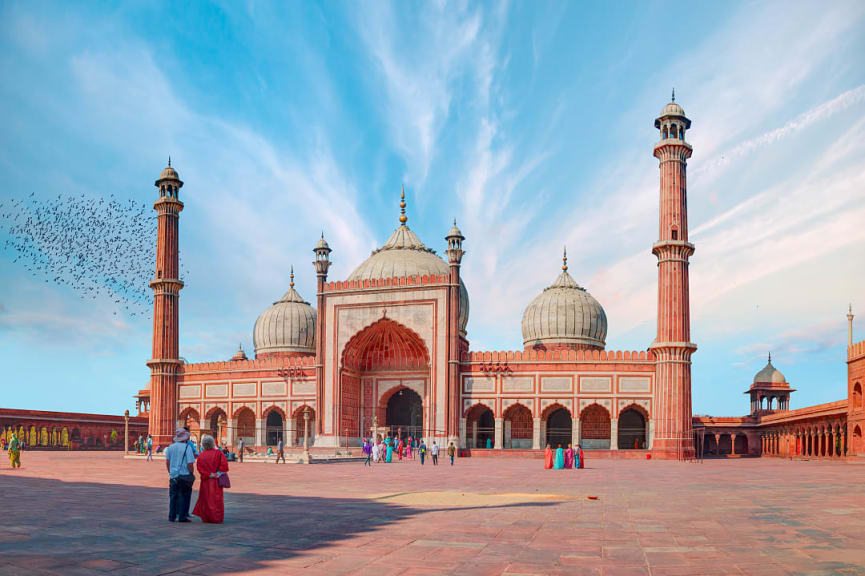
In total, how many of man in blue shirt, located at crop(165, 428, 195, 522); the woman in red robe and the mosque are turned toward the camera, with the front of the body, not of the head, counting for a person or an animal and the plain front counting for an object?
1

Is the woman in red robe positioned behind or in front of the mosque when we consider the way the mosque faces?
in front

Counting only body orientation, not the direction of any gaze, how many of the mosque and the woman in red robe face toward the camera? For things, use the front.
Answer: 1

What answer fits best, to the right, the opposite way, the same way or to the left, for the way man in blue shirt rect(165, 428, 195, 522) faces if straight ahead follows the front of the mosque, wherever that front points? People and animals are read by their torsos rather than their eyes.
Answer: the opposite way

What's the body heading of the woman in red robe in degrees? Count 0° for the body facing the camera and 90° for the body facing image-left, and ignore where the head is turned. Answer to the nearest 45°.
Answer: approximately 180°

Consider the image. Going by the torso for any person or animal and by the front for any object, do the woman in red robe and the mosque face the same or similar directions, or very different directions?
very different directions

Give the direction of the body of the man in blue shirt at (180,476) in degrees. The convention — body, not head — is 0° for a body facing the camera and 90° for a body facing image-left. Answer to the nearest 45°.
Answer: approximately 180°

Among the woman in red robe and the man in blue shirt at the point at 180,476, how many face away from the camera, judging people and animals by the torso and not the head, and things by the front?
2

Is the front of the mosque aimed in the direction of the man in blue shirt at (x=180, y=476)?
yes

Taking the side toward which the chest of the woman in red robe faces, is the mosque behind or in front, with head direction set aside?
in front
